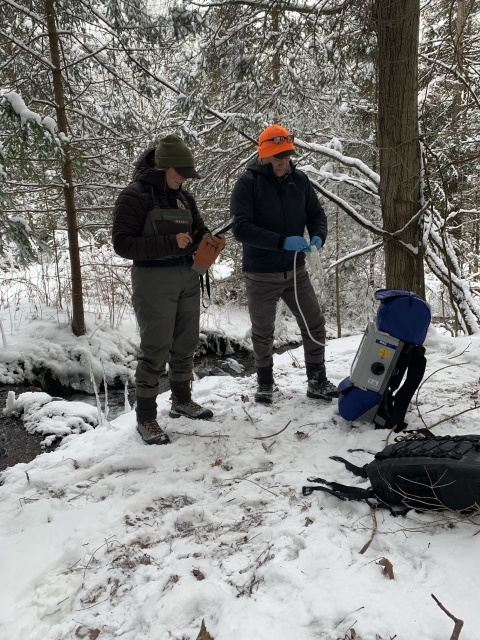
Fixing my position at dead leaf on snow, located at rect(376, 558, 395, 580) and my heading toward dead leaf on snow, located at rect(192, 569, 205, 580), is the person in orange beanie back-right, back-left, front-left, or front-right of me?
front-right

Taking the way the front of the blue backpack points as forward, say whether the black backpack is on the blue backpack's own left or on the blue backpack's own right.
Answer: on the blue backpack's own left

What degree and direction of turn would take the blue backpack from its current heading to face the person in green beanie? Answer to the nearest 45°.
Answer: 0° — it already faces them

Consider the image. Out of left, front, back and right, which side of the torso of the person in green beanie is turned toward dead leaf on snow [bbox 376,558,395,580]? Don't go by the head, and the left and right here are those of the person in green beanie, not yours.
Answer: front

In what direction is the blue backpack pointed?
to the viewer's left

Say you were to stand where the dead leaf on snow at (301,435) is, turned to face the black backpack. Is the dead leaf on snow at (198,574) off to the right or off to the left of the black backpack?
right

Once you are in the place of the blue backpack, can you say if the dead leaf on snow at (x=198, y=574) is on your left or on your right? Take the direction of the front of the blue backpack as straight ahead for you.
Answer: on your left

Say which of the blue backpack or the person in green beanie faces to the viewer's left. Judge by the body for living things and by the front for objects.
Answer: the blue backpack

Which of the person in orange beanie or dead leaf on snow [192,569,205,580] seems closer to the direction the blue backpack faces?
the person in orange beanie

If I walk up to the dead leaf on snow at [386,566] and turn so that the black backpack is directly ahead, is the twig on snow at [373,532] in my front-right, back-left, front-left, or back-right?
front-left

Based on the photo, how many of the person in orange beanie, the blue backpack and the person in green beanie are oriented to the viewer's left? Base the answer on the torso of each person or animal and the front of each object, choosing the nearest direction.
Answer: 1

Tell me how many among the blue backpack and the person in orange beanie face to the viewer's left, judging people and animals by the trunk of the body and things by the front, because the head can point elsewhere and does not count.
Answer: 1

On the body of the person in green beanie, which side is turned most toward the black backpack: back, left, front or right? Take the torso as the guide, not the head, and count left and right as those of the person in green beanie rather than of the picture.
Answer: front
